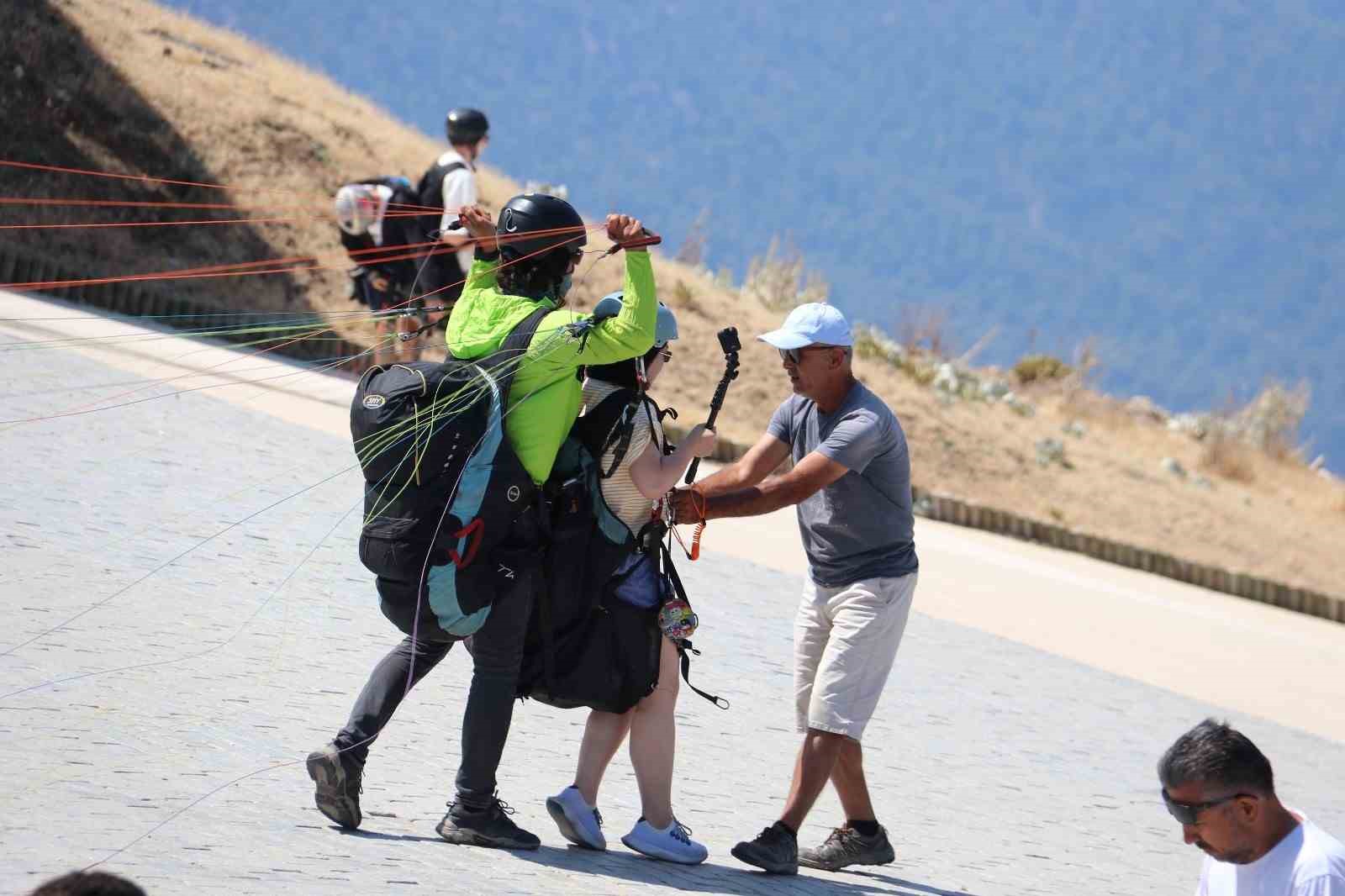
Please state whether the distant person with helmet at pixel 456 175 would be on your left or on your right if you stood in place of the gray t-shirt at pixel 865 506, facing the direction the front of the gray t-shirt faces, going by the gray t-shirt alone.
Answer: on your right

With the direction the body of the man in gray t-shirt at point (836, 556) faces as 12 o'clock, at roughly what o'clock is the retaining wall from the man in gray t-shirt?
The retaining wall is roughly at 5 o'clock from the man in gray t-shirt.

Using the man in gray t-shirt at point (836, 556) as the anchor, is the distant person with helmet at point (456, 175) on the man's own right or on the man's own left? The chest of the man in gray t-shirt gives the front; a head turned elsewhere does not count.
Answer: on the man's own right

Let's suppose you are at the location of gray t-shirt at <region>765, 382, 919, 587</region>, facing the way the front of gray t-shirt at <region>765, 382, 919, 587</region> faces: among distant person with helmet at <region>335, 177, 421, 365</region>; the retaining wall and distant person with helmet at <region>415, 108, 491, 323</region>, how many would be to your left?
0

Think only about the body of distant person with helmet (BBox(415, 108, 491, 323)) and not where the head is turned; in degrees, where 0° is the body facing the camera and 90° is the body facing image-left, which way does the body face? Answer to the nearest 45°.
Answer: approximately 270°

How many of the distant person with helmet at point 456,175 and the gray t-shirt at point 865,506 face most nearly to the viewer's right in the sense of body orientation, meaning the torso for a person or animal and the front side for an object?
1

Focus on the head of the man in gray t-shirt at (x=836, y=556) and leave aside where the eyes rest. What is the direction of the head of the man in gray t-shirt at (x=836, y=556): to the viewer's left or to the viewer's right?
to the viewer's left

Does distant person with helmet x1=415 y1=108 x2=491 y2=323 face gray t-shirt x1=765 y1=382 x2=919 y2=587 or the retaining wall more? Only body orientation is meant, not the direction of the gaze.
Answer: the retaining wall

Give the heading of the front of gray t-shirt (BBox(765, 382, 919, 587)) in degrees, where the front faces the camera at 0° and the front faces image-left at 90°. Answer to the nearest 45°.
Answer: approximately 45°

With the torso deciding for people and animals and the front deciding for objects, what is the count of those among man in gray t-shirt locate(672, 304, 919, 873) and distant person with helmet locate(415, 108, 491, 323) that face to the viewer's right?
1

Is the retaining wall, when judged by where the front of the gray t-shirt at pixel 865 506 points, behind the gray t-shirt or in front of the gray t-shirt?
behind

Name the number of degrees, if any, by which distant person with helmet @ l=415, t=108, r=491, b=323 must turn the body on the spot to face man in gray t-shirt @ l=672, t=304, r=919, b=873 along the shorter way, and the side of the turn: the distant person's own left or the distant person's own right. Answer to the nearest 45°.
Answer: approximately 90° to the distant person's own right
